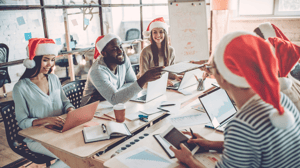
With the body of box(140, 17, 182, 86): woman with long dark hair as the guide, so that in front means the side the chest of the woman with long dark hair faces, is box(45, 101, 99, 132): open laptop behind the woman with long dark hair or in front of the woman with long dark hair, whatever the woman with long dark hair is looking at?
in front

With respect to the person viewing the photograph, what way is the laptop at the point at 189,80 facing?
facing away from the viewer and to the left of the viewer

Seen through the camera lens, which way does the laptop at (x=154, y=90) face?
facing away from the viewer and to the left of the viewer

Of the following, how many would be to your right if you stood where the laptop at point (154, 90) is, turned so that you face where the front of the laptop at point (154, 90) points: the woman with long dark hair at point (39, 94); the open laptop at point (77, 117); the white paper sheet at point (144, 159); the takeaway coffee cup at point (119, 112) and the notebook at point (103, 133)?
0

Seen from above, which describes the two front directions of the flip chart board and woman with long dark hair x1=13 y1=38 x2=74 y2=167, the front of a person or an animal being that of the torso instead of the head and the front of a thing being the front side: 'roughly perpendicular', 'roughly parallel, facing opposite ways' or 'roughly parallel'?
roughly perpendicular

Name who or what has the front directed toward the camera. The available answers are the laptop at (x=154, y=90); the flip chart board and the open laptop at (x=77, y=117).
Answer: the flip chart board

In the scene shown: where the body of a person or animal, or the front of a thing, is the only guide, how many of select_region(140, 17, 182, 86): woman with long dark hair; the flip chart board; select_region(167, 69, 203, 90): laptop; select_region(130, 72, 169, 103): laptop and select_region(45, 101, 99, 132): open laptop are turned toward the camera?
2

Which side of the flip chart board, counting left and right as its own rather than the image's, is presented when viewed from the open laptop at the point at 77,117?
front

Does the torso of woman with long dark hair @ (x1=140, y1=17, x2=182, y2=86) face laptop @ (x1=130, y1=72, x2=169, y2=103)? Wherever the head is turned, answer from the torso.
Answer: yes

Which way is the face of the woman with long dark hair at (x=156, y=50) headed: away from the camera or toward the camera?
toward the camera

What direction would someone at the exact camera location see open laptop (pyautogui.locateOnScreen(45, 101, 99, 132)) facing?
facing away from the viewer and to the left of the viewer

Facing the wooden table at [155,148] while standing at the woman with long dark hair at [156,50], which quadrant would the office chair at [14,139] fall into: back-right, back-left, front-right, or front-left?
front-right

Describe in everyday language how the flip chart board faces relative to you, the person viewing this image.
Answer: facing the viewer

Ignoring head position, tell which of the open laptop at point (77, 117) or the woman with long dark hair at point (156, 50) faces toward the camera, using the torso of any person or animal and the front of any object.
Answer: the woman with long dark hair

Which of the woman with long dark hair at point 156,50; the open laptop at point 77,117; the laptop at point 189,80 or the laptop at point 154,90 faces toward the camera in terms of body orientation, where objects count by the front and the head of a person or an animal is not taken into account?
the woman with long dark hair

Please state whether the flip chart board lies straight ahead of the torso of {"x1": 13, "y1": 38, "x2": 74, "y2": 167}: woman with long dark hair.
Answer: no

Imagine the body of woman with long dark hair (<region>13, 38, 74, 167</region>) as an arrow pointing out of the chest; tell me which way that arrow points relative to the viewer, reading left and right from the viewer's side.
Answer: facing the viewer and to the right of the viewer

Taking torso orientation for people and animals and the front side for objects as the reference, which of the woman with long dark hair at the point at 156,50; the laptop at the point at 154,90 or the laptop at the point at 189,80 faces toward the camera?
the woman with long dark hair
